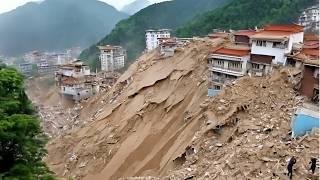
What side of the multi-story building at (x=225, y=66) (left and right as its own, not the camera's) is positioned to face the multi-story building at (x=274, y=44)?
left

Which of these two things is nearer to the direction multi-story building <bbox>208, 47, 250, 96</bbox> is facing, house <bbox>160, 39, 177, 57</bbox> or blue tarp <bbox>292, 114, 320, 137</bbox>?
the blue tarp

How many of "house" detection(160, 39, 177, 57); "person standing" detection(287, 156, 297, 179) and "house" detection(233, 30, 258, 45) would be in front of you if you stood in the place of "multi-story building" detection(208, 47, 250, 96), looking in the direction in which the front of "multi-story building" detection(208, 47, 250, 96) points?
1

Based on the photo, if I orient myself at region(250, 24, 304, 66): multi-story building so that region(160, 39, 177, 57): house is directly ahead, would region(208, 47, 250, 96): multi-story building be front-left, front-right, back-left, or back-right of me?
front-left

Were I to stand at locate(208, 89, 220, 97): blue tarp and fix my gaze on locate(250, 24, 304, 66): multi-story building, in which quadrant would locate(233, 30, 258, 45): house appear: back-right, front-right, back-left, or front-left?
front-left

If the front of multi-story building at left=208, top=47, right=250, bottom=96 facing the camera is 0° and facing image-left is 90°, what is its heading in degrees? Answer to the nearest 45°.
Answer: approximately 0°

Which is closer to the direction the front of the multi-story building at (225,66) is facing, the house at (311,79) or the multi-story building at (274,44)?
the house

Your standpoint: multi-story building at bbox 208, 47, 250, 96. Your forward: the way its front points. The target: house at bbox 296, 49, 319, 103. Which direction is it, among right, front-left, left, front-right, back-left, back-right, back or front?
front-left

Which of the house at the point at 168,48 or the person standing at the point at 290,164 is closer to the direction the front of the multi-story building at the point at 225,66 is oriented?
the person standing

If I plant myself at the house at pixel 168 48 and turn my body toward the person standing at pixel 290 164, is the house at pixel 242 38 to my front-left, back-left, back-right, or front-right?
front-left

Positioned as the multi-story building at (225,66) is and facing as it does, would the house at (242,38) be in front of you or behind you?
behind

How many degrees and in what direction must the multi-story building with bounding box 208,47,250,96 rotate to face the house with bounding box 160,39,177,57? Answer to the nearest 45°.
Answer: approximately 135° to its right

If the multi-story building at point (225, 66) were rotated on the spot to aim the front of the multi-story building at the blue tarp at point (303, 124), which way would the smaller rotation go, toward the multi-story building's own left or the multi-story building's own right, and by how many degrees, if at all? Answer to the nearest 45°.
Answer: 0° — it already faces it

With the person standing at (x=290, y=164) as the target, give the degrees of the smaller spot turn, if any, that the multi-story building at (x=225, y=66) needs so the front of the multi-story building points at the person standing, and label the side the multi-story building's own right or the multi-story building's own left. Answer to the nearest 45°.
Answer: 0° — it already faces them
